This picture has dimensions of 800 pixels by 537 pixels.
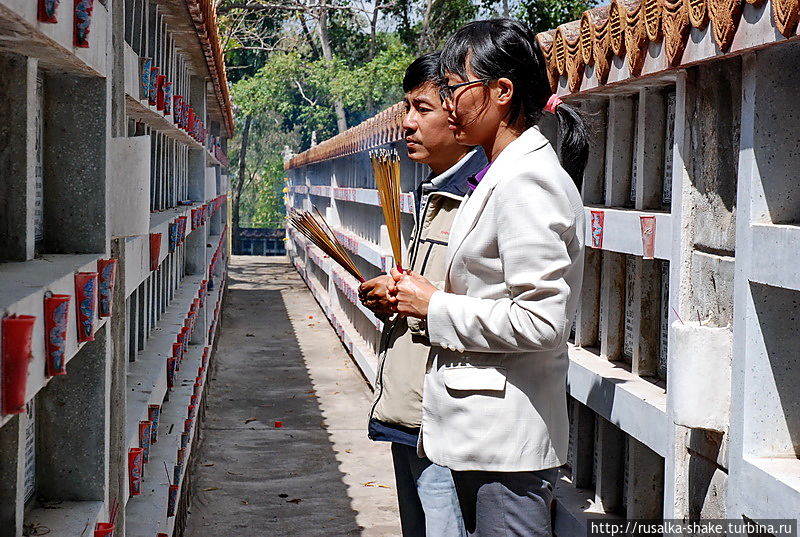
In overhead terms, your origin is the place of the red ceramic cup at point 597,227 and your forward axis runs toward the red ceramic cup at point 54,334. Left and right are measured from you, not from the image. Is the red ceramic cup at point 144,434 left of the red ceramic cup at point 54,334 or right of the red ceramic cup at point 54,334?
right

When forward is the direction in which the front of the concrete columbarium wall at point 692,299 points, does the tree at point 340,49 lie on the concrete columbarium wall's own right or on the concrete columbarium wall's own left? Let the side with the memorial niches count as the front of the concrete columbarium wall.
on the concrete columbarium wall's own right

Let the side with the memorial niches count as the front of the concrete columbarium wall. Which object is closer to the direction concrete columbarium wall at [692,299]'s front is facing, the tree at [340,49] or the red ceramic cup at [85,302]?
the red ceramic cup

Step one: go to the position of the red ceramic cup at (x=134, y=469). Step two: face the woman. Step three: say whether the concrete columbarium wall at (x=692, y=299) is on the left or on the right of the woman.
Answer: left

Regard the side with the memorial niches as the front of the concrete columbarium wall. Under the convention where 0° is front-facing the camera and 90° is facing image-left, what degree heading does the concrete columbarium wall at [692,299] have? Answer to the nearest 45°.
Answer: approximately 45°
